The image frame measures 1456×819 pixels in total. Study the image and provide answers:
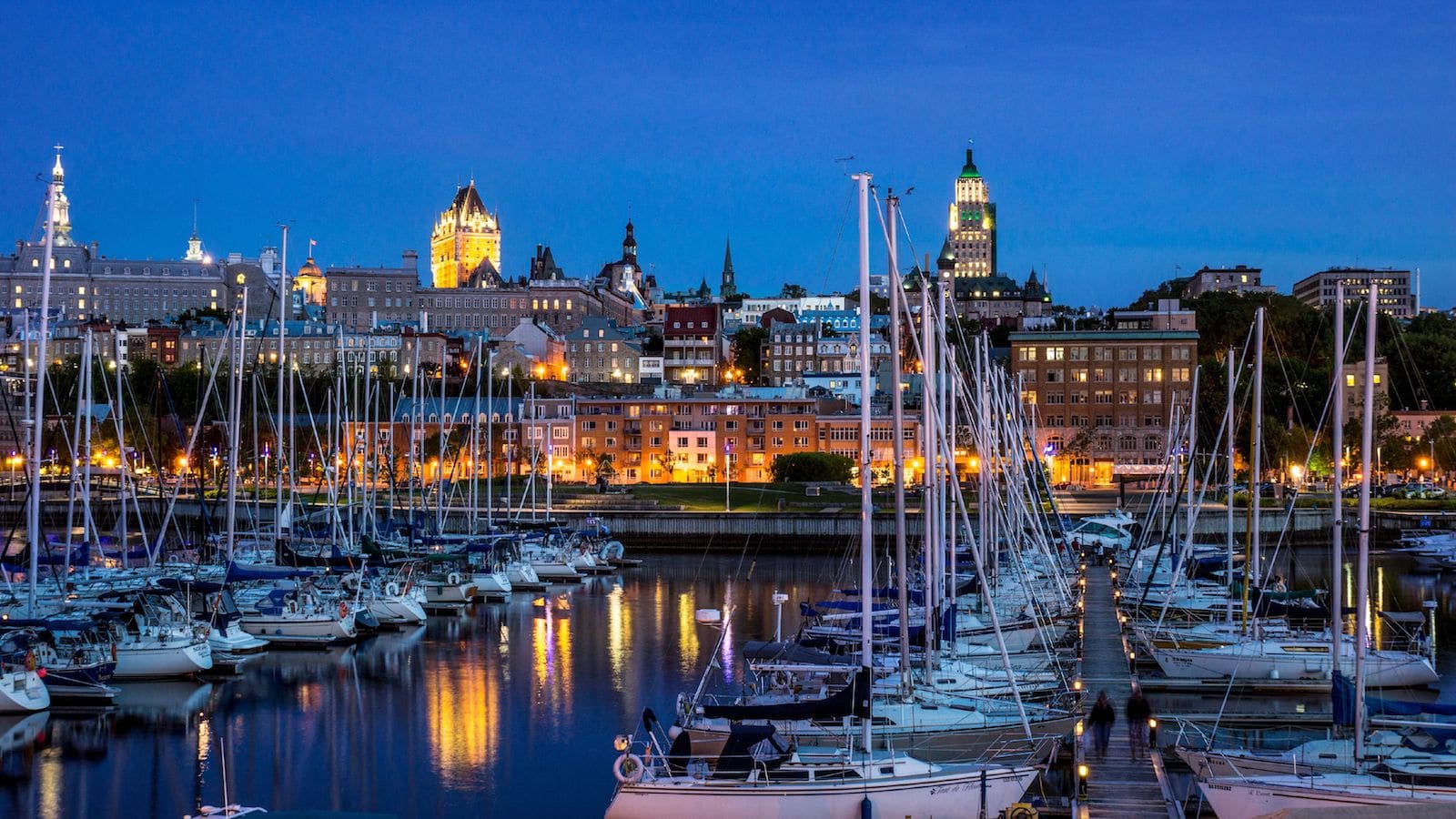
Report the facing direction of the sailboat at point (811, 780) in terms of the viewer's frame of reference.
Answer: facing to the right of the viewer

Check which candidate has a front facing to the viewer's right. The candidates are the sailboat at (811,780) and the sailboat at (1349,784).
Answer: the sailboat at (811,780)

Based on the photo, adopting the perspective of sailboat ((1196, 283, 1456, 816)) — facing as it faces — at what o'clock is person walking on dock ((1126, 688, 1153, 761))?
The person walking on dock is roughly at 2 o'clock from the sailboat.

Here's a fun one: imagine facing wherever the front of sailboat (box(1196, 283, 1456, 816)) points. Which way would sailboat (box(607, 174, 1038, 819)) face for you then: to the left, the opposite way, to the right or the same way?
the opposite way

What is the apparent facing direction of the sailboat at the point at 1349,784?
to the viewer's left
